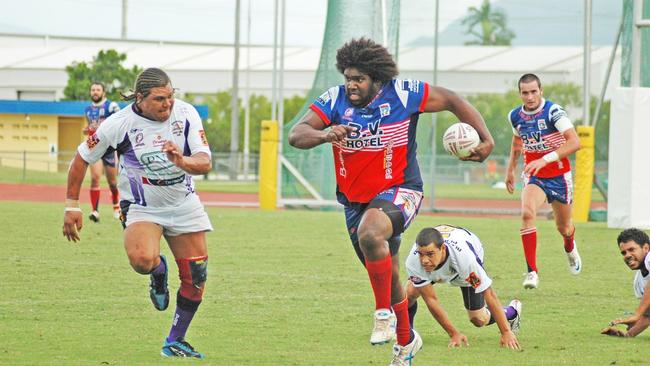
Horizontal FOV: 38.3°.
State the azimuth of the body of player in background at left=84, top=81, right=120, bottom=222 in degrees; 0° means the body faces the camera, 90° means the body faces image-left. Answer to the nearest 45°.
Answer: approximately 0°

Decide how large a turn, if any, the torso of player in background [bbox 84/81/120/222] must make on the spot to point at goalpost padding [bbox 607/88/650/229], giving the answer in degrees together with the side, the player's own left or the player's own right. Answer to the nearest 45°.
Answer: approximately 45° to the player's own left

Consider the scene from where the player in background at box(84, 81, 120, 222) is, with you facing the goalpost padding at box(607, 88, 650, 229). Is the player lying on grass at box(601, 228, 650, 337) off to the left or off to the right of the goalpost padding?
right
